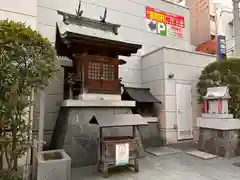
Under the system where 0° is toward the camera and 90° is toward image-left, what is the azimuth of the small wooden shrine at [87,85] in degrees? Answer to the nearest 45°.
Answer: approximately 315°

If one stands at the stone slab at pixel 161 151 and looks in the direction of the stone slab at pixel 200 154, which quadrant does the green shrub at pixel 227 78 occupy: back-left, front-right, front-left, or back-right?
front-left

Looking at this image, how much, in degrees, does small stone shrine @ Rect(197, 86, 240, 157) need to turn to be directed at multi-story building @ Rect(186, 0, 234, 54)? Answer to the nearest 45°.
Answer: approximately 135° to its right

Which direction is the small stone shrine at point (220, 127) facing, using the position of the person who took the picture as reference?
facing the viewer and to the left of the viewer

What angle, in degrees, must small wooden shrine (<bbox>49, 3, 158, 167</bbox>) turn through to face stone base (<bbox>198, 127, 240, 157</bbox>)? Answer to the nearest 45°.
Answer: approximately 45° to its left

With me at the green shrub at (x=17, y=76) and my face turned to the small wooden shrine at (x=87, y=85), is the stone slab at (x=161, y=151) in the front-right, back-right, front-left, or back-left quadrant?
front-right

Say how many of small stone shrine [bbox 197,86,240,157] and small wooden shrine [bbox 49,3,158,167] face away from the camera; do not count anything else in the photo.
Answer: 0

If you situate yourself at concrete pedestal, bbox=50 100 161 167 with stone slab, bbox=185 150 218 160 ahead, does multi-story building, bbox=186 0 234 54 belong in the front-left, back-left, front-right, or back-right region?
front-left

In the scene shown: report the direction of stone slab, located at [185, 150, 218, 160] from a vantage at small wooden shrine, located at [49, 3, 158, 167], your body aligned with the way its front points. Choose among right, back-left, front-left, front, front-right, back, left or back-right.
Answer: front-left
